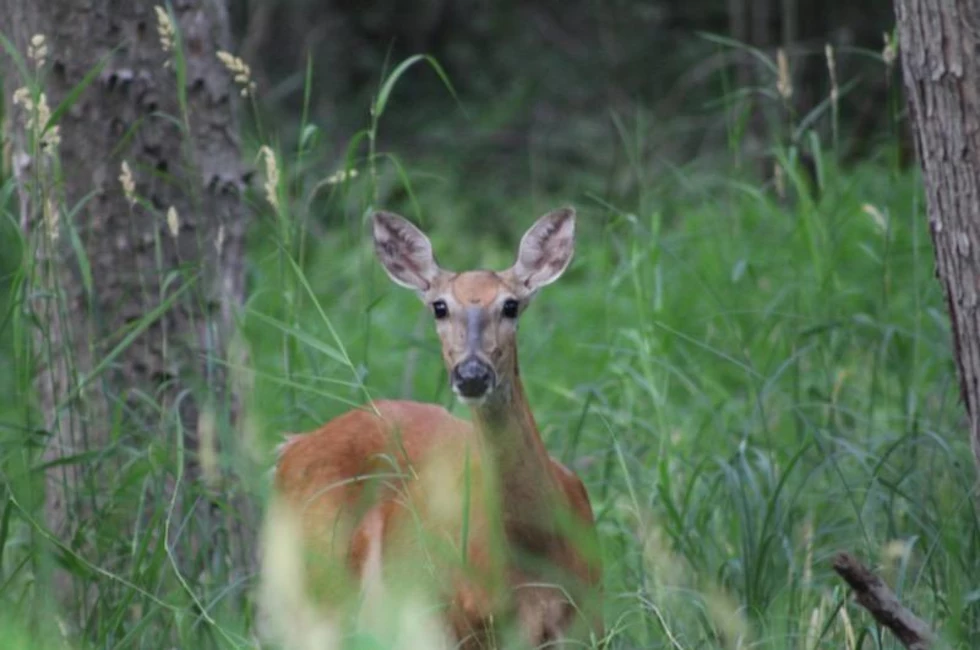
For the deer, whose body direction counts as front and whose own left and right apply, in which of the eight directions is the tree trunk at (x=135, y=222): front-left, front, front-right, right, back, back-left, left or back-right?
back

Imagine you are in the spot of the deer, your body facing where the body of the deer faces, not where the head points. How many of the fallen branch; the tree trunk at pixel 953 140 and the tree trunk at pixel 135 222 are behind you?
1

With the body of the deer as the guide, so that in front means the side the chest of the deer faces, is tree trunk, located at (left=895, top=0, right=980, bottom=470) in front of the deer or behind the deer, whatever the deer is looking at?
in front

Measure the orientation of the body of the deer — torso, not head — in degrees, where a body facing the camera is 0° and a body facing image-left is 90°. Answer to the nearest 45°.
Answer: approximately 315°

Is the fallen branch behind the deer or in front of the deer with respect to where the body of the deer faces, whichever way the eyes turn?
in front
